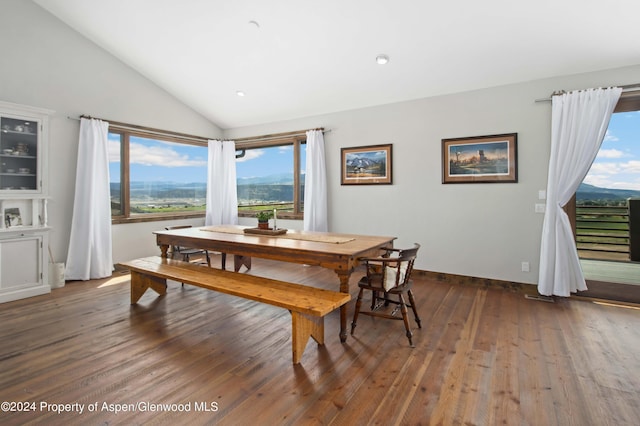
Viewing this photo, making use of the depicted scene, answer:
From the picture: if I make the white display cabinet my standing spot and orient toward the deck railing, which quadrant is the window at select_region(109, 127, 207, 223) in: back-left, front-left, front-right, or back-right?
front-left

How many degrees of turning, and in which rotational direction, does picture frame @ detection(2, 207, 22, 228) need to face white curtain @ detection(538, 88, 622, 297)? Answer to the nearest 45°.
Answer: approximately 45° to its left

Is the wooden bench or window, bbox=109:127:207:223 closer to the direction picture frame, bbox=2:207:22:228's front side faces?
the wooden bench

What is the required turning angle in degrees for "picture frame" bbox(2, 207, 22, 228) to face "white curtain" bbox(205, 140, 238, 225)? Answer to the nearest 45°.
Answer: approximately 90° to its left

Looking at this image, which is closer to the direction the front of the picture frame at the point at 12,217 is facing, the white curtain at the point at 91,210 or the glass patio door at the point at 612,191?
the glass patio door

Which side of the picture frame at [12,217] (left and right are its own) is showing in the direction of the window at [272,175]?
left

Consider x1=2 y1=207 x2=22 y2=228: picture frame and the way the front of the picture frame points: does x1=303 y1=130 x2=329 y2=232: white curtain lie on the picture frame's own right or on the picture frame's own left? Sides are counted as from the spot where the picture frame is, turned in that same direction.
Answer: on the picture frame's own left

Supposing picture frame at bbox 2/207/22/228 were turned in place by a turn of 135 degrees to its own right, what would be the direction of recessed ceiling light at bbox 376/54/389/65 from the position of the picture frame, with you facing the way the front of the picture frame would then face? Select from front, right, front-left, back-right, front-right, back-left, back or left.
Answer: back

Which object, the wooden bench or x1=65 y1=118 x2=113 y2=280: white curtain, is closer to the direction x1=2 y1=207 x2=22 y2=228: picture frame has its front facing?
the wooden bench

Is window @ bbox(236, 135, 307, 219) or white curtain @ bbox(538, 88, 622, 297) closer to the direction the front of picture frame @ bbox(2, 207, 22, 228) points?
the white curtain

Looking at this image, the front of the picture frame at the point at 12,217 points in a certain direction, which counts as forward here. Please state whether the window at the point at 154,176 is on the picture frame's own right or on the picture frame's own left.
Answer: on the picture frame's own left

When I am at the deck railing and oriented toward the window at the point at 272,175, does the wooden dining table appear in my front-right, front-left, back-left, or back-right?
front-left

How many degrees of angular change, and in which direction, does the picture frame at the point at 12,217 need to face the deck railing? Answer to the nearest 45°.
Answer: approximately 45° to its left

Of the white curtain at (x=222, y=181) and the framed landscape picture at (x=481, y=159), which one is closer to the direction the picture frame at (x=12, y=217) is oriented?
the framed landscape picture

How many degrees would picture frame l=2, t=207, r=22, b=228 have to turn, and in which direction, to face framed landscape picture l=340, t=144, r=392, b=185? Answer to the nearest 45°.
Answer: approximately 45° to its left

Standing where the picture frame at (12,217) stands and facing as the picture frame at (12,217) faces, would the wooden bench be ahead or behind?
ahead
